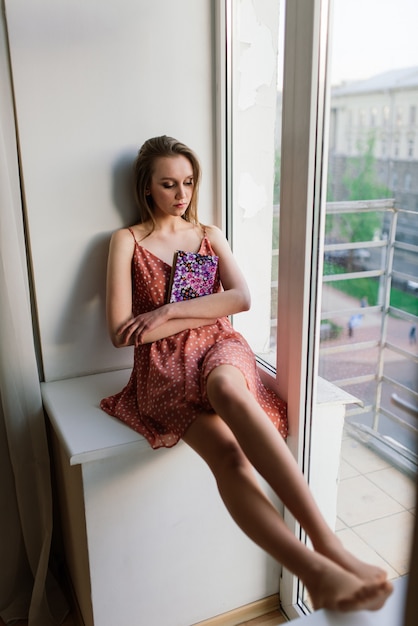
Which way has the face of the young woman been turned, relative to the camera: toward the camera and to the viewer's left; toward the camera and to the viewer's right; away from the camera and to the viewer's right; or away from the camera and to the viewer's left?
toward the camera and to the viewer's right

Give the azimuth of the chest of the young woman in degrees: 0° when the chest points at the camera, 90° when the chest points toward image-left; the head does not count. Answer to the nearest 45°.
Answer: approximately 315°
